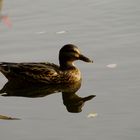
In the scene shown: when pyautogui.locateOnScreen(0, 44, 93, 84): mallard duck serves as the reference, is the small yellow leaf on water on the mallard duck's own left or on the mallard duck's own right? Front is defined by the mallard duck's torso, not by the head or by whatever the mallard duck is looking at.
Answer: on the mallard duck's own right

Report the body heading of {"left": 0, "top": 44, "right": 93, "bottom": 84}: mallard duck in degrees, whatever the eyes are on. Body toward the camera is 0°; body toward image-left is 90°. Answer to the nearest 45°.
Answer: approximately 270°
